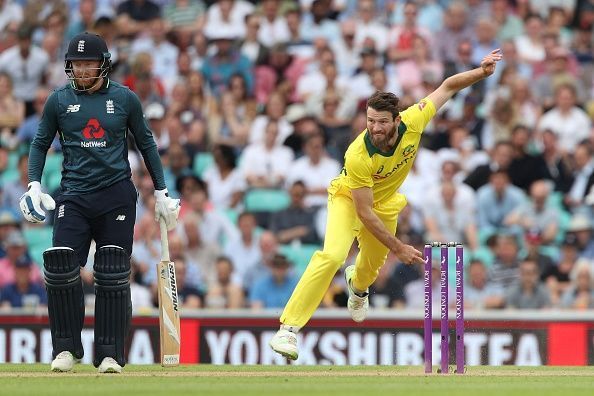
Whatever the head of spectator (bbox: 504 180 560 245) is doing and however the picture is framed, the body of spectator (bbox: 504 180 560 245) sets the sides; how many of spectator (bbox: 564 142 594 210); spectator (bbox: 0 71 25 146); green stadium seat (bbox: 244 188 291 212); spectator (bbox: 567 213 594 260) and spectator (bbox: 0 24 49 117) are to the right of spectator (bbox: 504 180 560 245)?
3

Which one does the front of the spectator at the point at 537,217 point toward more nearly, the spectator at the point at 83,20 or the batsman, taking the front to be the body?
the batsman

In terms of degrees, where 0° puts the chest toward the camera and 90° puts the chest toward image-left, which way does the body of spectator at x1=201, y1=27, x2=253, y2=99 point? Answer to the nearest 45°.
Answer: approximately 0°

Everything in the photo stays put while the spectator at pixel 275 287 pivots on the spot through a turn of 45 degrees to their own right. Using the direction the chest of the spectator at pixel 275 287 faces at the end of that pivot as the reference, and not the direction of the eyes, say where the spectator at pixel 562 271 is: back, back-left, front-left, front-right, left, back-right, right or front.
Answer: back-left

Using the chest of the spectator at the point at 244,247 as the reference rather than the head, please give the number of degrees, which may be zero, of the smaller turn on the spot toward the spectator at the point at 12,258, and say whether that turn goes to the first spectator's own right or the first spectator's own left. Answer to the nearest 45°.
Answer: approximately 90° to the first spectator's own right

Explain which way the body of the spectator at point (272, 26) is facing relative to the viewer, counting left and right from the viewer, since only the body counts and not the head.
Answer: facing the viewer

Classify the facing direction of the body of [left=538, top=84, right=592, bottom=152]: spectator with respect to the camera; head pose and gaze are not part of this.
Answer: toward the camera

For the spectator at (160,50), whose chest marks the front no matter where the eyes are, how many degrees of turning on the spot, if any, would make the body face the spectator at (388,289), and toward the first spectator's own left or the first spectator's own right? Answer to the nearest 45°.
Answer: approximately 45° to the first spectator's own left

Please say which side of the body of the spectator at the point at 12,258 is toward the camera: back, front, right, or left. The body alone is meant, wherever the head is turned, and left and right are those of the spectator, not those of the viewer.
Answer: front
